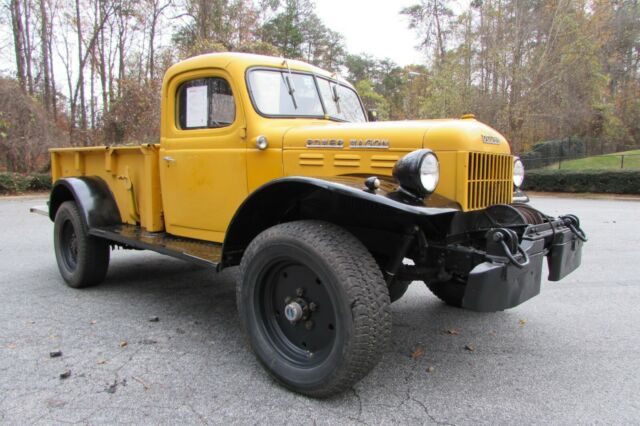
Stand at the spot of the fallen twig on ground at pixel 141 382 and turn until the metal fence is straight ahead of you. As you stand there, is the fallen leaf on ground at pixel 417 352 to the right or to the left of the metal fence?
right

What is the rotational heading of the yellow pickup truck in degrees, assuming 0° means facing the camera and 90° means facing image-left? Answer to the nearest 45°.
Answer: approximately 315°

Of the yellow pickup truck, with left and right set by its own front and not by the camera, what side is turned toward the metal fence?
left

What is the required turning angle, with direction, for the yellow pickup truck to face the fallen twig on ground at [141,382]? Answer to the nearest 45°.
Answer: approximately 135° to its right
